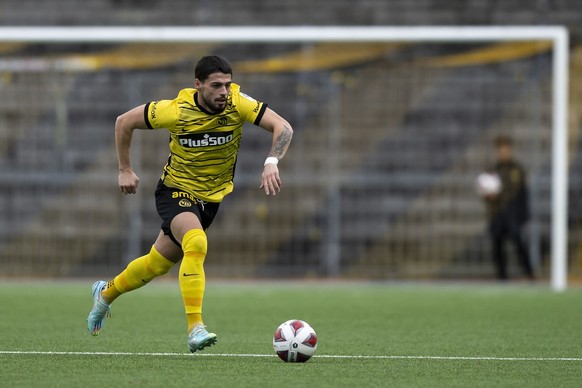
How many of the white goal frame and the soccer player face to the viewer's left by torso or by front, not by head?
0

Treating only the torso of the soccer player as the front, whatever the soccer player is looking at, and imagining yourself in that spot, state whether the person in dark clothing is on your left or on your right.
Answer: on your left

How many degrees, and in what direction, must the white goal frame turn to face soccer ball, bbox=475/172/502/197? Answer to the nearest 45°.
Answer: approximately 90° to its left

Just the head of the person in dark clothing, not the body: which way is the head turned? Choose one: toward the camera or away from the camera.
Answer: toward the camera

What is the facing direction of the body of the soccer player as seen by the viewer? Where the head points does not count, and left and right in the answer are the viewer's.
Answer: facing the viewer and to the right of the viewer

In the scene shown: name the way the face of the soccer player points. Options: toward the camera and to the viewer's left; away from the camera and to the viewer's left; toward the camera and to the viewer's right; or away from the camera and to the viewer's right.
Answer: toward the camera and to the viewer's right

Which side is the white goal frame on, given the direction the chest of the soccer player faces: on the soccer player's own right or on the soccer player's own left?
on the soccer player's own left

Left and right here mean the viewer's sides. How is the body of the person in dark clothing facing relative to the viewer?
facing the viewer and to the left of the viewer

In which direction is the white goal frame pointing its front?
toward the camera

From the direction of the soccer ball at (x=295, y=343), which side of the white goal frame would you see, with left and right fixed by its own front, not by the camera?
front

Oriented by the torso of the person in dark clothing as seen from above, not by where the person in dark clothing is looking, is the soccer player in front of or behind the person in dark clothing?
in front

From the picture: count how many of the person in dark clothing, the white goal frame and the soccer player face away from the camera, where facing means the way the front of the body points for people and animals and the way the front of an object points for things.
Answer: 0

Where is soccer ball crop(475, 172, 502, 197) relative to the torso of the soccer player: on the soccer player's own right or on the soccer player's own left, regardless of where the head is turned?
on the soccer player's own left

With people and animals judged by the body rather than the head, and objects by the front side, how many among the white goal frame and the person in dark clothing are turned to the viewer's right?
0

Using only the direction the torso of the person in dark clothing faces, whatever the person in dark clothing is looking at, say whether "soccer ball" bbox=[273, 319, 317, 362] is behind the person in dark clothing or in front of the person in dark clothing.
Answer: in front
